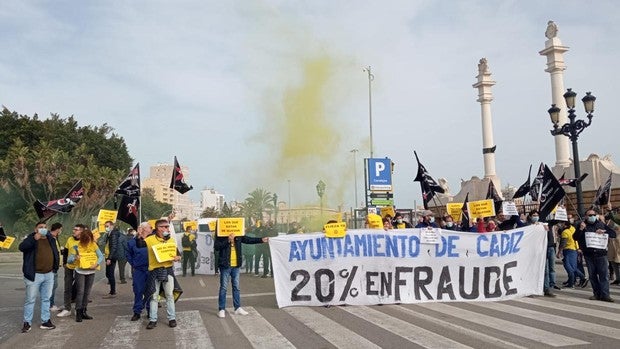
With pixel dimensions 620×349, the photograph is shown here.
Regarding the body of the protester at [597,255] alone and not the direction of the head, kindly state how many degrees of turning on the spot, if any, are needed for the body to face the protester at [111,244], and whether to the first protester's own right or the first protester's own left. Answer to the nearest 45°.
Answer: approximately 90° to the first protester's own right

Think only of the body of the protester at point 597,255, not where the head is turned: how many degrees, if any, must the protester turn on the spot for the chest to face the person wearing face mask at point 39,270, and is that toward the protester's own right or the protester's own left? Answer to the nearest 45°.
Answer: approximately 45° to the protester's own right

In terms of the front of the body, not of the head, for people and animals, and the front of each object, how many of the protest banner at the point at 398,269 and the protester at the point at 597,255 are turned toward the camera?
2

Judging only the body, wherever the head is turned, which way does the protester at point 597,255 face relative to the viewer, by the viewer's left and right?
facing the viewer

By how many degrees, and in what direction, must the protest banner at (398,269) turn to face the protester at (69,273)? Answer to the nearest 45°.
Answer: approximately 90° to its right

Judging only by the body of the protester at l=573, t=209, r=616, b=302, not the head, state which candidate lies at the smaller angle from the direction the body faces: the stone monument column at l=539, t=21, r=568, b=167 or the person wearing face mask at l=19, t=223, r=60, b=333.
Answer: the person wearing face mask

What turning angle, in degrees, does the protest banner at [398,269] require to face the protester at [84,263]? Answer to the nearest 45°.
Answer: approximately 90° to its right

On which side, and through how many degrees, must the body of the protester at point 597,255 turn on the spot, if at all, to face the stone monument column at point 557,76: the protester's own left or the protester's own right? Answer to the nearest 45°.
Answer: approximately 180°

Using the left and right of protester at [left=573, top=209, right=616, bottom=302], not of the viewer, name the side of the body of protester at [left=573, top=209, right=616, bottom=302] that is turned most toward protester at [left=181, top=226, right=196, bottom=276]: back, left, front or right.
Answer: right

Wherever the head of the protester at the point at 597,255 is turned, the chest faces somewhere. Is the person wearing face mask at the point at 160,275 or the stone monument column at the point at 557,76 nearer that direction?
the person wearing face mask

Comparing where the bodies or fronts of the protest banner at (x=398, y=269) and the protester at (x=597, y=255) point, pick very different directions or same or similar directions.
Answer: same or similar directions
